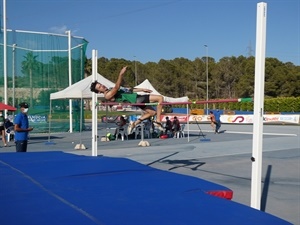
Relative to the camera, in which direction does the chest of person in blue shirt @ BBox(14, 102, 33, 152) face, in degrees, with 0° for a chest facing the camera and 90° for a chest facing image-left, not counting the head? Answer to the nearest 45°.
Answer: approximately 315°

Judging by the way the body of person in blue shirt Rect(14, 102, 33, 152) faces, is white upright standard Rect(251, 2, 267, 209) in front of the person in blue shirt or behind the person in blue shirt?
in front

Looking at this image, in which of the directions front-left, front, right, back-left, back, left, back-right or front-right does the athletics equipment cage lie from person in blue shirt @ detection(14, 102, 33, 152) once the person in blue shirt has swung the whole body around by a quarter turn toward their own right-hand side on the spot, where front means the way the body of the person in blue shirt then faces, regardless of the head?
back-right
